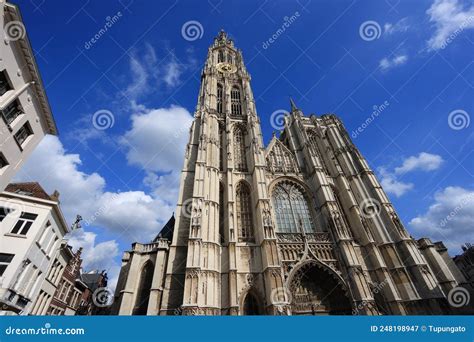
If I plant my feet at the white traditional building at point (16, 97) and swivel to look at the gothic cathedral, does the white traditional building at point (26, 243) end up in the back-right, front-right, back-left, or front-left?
front-left

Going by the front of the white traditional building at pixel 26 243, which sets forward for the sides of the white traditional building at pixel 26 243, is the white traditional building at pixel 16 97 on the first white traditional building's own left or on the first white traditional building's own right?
on the first white traditional building's own right

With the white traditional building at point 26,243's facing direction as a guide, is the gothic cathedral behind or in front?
in front

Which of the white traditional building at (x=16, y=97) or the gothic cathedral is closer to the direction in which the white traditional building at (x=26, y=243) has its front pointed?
the gothic cathedral

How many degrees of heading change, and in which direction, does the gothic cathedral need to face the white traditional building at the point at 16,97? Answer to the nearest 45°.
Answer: approximately 45° to its right

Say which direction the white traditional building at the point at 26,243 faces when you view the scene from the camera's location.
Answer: facing the viewer and to the right of the viewer

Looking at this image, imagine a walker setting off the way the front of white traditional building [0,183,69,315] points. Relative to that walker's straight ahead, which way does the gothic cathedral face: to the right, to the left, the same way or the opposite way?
to the right

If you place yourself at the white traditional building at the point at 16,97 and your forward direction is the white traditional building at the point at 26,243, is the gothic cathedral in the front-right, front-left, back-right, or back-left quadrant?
front-right

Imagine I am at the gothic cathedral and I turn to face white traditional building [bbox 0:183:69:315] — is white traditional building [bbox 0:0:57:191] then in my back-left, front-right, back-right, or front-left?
front-left

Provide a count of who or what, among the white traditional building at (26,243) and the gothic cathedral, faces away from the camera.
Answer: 0
